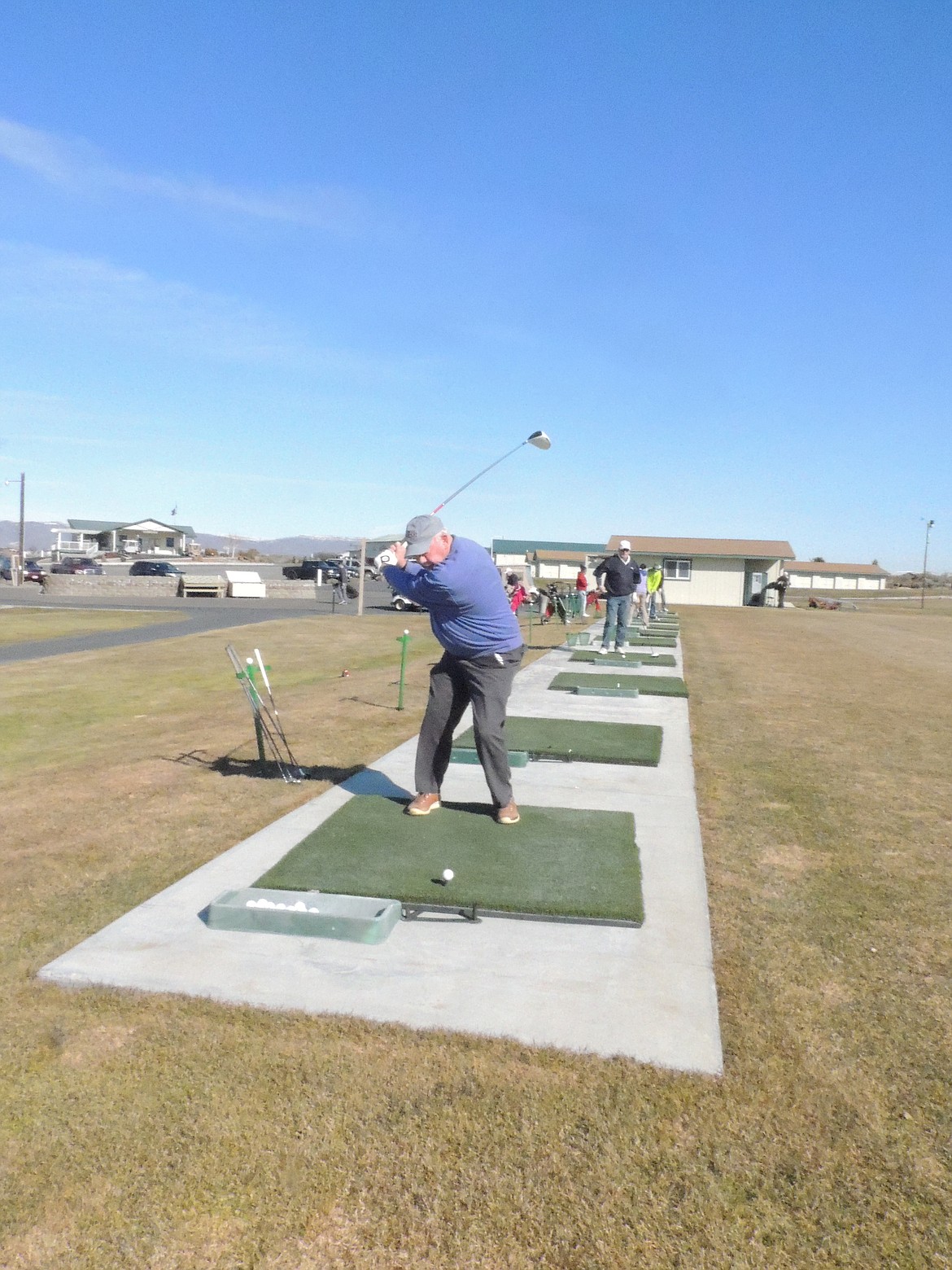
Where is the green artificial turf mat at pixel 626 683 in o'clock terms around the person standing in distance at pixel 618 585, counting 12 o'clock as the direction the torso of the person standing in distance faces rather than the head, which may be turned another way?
The green artificial turf mat is roughly at 12 o'clock from the person standing in distance.

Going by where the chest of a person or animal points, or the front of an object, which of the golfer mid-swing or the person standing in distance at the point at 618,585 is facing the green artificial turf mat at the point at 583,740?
the person standing in distance

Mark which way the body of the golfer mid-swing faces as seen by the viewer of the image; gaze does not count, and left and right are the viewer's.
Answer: facing the viewer and to the left of the viewer

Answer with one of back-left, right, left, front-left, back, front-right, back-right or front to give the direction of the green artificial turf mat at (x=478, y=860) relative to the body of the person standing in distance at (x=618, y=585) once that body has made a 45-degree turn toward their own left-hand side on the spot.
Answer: front-right

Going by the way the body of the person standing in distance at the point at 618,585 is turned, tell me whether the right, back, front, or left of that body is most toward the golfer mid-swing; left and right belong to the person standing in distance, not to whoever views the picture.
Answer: front

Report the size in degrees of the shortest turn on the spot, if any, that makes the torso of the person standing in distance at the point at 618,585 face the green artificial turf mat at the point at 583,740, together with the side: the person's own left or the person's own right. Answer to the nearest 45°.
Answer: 0° — they already face it

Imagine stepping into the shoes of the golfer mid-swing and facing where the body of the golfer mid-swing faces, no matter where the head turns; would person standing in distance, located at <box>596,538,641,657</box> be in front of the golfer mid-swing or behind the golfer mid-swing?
behind

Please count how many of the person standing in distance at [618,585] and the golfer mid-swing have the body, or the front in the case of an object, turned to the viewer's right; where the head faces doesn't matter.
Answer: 0
